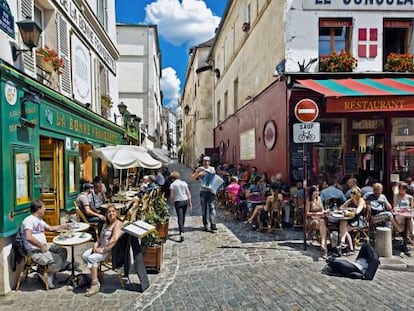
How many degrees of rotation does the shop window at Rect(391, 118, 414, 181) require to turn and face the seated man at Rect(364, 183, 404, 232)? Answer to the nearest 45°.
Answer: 0° — it already faces them

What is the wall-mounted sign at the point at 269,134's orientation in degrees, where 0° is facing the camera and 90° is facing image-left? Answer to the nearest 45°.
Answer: approximately 45°

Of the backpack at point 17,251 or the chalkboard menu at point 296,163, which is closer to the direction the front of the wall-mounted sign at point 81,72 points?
the chalkboard menu

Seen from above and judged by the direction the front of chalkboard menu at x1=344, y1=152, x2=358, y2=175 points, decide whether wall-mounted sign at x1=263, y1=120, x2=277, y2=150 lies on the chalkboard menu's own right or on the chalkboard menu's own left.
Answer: on the chalkboard menu's own right

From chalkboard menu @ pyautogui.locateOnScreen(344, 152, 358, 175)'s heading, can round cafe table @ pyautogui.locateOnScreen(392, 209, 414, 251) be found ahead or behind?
ahead

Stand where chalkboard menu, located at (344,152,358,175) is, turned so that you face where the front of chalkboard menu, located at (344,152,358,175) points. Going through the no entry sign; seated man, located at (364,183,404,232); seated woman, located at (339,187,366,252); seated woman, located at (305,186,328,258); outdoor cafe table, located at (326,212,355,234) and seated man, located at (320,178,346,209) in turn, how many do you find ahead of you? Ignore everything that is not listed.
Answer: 6

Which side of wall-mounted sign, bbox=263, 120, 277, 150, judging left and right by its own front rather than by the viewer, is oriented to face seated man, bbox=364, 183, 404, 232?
left

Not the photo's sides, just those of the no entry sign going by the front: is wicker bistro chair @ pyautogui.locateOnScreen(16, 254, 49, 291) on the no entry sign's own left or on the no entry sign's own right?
on the no entry sign's own right

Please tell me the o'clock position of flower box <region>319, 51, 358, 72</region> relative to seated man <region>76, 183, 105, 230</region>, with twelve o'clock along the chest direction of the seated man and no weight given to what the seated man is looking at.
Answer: The flower box is roughly at 12 o'clock from the seated man.

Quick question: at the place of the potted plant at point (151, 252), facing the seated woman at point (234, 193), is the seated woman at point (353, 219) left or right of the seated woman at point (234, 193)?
right

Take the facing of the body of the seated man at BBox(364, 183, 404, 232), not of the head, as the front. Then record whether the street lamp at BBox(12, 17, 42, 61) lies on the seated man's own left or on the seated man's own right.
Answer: on the seated man's own right

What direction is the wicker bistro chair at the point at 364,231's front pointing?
to the viewer's left
